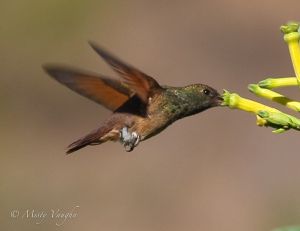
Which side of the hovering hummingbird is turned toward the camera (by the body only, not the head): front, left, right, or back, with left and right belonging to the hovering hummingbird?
right
